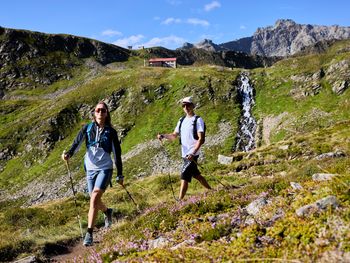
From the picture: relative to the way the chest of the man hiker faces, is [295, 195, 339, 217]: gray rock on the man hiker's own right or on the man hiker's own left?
on the man hiker's own left

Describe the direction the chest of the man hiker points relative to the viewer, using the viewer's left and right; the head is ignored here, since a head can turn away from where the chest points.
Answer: facing the viewer and to the left of the viewer

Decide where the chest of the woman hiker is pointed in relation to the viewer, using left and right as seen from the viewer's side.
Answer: facing the viewer

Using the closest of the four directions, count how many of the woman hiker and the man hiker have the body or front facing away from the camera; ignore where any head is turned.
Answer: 0

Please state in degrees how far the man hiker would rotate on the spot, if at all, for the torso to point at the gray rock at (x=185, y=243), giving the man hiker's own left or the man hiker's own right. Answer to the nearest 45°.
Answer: approximately 45° to the man hiker's own left

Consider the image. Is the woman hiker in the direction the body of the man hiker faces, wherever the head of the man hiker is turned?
yes
